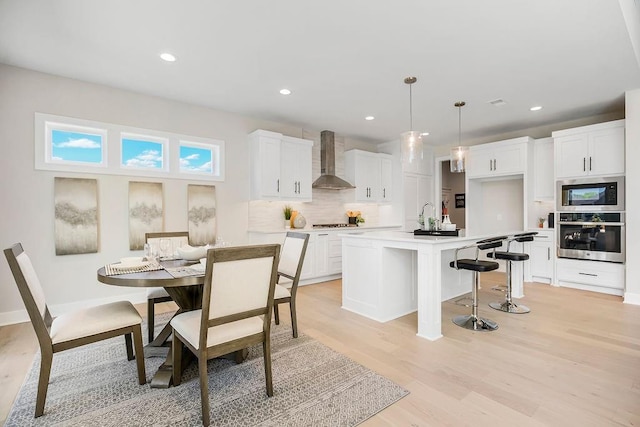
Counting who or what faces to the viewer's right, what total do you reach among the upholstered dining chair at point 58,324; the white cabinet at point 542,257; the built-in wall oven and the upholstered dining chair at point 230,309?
1

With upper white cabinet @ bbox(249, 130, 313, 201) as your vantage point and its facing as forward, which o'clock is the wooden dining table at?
The wooden dining table is roughly at 2 o'clock from the upper white cabinet.

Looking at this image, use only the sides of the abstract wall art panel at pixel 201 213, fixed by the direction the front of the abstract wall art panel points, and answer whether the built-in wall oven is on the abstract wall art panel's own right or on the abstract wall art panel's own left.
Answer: on the abstract wall art panel's own left

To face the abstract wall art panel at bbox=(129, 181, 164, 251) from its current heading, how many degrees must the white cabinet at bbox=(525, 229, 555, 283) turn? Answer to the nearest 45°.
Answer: approximately 45° to its right

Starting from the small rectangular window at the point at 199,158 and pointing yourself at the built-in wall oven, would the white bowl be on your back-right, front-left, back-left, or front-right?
front-right

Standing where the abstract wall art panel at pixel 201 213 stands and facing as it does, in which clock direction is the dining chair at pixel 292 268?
The dining chair is roughly at 11 o'clock from the abstract wall art panel.

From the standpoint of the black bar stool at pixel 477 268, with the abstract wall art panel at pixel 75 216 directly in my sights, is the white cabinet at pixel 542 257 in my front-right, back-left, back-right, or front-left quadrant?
back-right

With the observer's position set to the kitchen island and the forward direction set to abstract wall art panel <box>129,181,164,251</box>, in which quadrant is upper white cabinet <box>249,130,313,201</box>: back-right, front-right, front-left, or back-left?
front-right

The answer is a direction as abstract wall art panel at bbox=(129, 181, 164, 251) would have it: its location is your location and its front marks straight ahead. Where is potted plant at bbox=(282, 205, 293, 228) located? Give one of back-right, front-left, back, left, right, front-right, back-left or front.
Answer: left

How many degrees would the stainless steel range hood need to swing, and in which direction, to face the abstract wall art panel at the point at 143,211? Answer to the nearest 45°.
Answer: approximately 90° to its right

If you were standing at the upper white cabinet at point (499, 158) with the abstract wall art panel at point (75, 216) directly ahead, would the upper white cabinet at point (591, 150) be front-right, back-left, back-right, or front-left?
back-left

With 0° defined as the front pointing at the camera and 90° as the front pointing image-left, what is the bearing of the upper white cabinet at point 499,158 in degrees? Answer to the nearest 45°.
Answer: approximately 45°

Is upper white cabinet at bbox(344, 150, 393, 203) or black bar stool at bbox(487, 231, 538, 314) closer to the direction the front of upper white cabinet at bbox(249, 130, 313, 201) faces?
the black bar stool

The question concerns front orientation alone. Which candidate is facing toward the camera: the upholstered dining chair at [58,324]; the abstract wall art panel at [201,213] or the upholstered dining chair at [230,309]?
the abstract wall art panel

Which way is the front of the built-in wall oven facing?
toward the camera

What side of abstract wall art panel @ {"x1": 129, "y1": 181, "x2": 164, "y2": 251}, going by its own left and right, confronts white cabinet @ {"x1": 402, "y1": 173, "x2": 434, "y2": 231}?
left

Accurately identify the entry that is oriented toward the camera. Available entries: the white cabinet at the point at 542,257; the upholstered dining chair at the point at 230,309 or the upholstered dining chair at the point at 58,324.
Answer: the white cabinet
